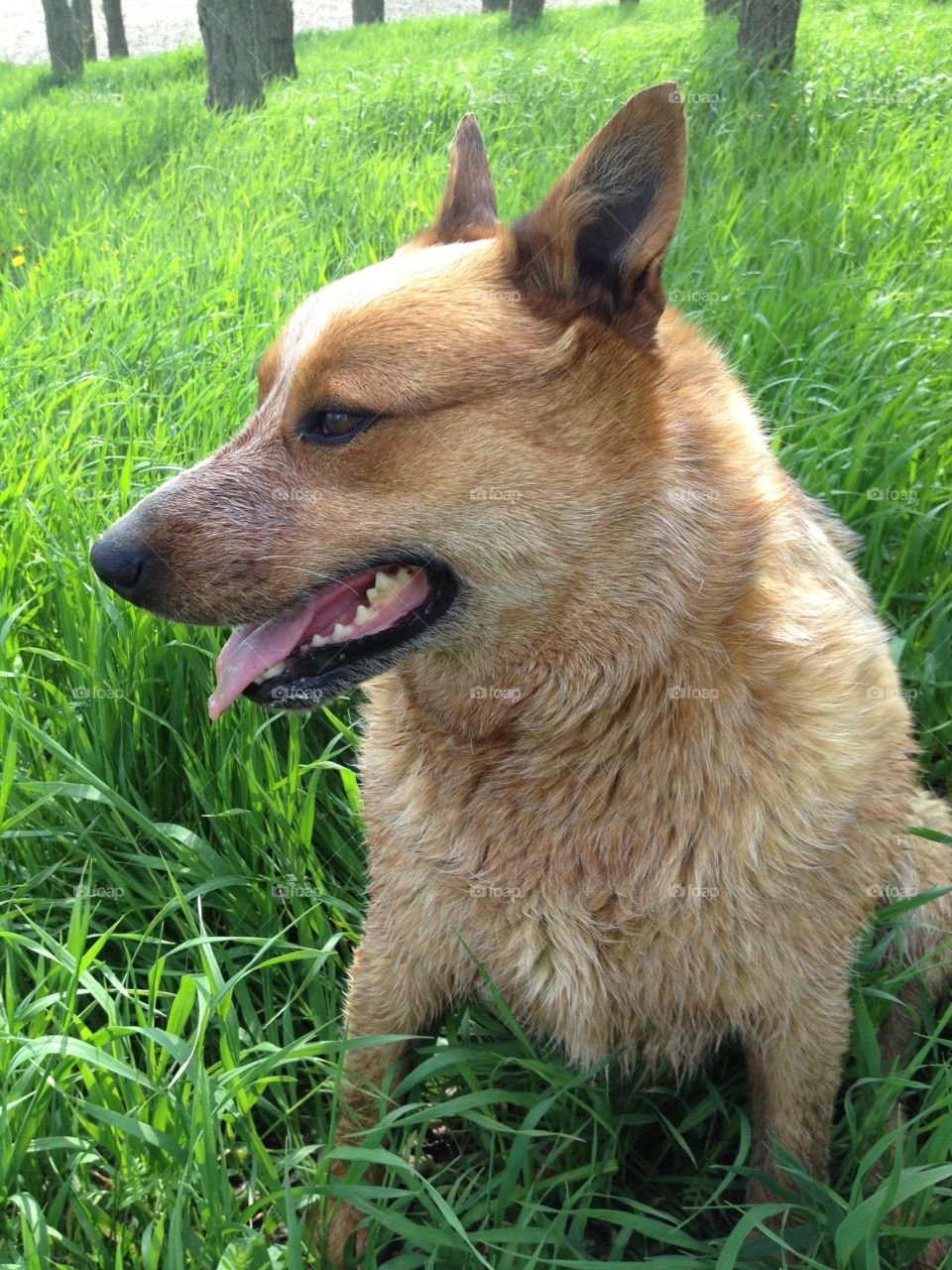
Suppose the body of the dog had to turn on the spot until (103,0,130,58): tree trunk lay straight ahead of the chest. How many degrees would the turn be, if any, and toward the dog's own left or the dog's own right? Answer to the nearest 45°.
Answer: approximately 135° to the dog's own right

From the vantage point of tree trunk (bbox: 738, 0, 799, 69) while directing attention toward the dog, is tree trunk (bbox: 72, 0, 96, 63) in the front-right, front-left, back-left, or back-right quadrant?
back-right

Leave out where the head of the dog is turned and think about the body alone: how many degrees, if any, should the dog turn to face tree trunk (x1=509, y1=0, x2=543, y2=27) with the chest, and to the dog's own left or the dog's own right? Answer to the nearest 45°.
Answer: approximately 135° to the dog's own right

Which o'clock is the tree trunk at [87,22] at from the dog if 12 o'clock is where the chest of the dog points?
The tree trunk is roughly at 4 o'clock from the dog.

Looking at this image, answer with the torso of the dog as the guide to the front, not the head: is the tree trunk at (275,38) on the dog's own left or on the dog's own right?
on the dog's own right

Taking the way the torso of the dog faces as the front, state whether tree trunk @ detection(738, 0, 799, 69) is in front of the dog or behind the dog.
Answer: behind

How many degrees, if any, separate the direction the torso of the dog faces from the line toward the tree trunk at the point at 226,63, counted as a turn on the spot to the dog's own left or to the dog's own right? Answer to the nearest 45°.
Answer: approximately 135° to the dog's own right

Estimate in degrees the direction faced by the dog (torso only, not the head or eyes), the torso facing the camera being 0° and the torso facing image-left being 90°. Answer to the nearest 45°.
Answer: approximately 45°
